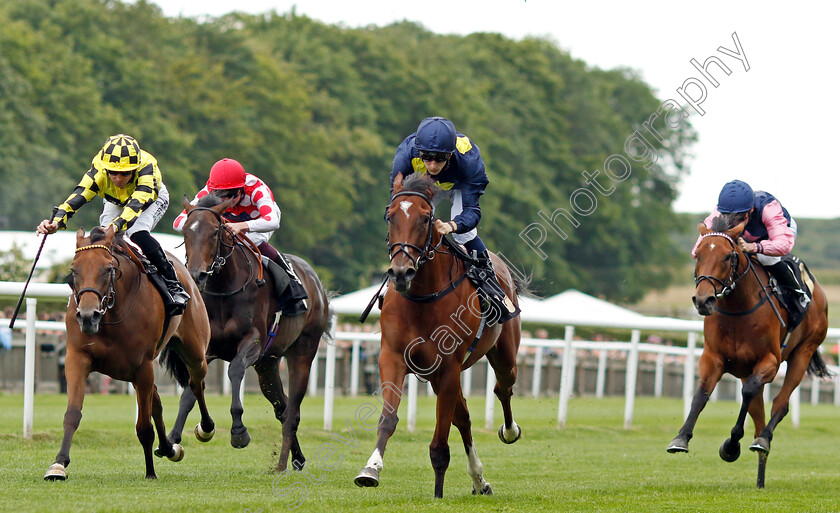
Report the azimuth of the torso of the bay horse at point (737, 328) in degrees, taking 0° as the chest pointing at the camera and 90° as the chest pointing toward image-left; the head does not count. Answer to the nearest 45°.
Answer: approximately 45°

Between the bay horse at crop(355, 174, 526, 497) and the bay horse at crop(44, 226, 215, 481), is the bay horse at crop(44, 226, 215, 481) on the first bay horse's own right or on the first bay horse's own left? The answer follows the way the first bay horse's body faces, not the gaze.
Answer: on the first bay horse's own right

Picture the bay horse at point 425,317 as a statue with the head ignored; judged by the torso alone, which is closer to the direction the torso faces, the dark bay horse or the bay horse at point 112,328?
the bay horse

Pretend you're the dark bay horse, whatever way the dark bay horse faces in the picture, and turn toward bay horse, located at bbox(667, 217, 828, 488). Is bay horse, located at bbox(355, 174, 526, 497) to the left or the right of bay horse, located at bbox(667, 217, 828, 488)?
right

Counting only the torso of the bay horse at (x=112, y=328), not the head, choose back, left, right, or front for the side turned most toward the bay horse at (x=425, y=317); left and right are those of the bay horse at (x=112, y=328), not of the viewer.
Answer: left
